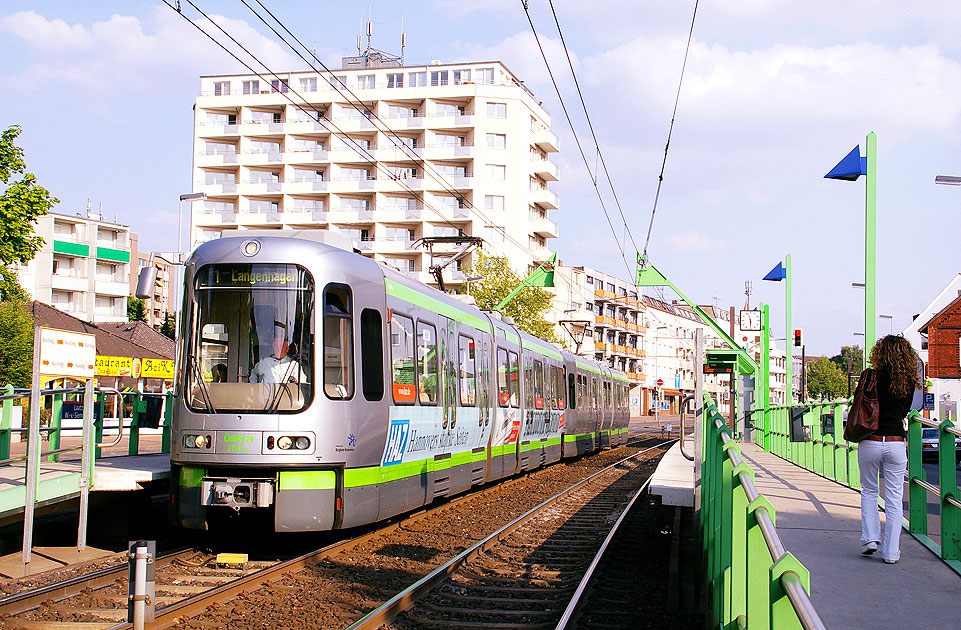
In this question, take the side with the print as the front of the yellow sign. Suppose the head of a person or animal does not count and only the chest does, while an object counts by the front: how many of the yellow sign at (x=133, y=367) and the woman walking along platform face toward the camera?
1

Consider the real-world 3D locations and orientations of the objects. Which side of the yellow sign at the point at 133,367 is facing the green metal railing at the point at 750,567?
front

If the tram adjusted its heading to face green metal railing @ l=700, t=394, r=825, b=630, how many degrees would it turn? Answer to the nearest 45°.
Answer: approximately 45° to its left

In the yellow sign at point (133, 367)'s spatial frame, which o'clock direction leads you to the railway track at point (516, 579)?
The railway track is roughly at 12 o'clock from the yellow sign.

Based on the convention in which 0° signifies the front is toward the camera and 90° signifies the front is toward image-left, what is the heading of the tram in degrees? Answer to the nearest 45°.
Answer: approximately 45°

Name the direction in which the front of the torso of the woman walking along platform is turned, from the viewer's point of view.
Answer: away from the camera

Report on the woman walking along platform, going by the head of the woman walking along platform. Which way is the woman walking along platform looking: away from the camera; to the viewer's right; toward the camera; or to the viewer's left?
away from the camera

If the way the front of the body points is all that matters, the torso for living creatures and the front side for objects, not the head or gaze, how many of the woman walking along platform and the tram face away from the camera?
1

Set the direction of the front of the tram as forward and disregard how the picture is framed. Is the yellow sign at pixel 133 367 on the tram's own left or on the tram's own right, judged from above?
on the tram's own right

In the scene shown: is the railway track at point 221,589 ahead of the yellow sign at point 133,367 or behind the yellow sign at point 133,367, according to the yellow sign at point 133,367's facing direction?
ahead

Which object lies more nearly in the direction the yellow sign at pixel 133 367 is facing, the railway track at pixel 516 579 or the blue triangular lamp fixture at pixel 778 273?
the railway track

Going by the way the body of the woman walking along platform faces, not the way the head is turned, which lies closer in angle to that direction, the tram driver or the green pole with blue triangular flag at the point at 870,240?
the green pole with blue triangular flag

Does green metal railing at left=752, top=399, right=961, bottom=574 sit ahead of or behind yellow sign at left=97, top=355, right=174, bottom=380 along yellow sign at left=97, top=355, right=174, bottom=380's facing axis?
ahead
